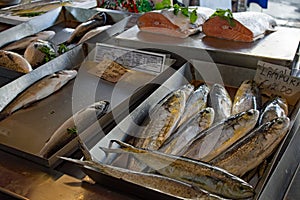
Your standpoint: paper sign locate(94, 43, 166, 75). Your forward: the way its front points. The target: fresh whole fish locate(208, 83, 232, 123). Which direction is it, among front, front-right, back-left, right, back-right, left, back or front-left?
front-left

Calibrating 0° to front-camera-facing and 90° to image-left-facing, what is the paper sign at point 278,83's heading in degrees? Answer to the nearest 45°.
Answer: approximately 0°

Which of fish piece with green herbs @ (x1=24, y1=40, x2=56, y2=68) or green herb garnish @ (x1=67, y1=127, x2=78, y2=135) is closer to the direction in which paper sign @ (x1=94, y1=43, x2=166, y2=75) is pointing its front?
the green herb garnish

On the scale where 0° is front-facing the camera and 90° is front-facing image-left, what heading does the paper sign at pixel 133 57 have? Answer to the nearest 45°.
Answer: approximately 0°

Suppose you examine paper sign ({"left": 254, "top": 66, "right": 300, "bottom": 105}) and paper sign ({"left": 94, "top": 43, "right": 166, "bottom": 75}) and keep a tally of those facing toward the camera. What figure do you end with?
2

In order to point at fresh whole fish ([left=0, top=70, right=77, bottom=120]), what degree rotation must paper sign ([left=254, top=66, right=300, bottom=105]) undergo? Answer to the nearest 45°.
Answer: approximately 90° to its right

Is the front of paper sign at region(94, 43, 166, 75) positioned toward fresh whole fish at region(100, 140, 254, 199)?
yes

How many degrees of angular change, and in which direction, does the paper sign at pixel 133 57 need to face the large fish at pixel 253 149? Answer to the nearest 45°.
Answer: approximately 45° to its left

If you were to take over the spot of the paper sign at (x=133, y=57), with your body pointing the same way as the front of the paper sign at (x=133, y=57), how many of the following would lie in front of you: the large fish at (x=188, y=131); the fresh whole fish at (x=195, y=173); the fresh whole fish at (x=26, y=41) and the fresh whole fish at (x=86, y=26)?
2
